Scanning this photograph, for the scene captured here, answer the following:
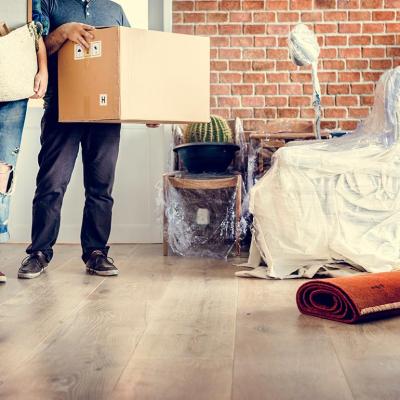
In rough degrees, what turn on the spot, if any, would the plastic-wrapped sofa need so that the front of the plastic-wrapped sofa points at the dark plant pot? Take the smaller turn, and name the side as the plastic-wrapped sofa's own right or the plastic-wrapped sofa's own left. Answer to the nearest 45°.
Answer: approximately 45° to the plastic-wrapped sofa's own right

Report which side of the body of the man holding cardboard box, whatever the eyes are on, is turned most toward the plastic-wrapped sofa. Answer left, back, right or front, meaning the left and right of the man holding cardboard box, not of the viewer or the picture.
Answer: left

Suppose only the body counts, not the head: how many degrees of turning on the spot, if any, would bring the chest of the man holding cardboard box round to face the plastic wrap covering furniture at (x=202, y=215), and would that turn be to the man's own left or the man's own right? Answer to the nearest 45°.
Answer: approximately 135° to the man's own left

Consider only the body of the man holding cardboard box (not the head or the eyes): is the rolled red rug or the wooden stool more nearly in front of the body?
the rolled red rug

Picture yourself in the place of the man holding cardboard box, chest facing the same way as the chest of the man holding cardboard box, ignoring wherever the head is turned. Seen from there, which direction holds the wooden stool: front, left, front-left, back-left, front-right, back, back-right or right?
back-left
